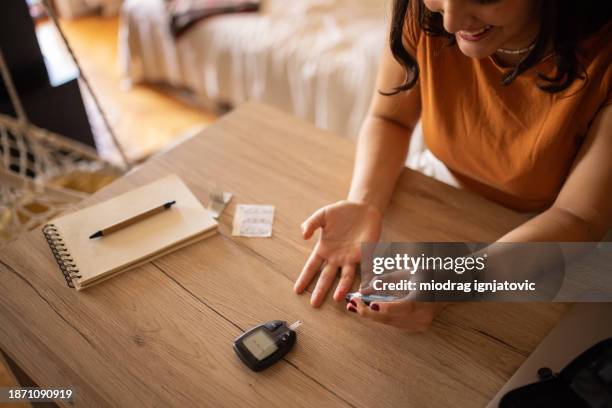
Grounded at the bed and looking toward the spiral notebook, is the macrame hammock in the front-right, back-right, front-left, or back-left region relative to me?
front-right

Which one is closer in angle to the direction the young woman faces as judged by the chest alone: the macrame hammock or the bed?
the macrame hammock

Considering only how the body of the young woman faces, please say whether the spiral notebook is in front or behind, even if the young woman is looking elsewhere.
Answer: in front

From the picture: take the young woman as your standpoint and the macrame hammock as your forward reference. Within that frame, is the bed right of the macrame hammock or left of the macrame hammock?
right

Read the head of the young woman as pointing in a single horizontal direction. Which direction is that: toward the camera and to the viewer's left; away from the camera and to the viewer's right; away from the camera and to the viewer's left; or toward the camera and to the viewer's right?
toward the camera and to the viewer's left

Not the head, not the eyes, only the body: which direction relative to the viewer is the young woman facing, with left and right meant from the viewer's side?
facing the viewer and to the left of the viewer

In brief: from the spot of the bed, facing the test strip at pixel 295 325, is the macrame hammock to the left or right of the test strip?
right

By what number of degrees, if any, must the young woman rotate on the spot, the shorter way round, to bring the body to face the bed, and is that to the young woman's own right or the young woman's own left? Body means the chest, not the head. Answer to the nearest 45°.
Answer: approximately 90° to the young woman's own right

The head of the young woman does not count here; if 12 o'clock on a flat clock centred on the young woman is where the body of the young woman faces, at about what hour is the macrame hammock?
The macrame hammock is roughly at 2 o'clock from the young woman.
